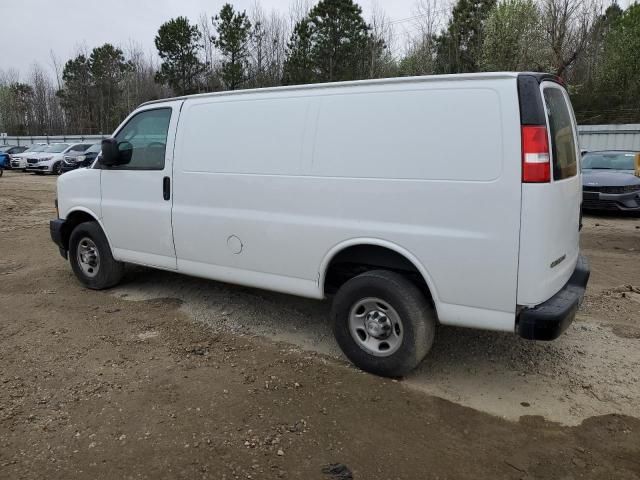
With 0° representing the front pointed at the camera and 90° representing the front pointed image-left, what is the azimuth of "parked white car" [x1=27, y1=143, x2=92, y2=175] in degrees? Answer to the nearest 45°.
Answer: approximately 45°

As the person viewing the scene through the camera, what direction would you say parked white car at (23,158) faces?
facing the viewer and to the left of the viewer

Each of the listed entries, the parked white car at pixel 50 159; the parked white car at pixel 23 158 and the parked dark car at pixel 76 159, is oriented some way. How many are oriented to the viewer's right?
0

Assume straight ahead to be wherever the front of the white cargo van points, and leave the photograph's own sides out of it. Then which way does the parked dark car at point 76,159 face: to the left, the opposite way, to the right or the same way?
to the left

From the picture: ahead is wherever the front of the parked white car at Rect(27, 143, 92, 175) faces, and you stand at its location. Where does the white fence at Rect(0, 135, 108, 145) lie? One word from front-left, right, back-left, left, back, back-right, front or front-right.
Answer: back-right

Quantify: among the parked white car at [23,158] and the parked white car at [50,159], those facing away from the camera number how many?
0

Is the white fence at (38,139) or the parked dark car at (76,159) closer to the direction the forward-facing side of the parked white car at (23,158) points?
the parked dark car

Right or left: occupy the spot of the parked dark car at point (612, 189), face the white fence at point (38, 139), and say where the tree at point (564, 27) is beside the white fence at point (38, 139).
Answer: right

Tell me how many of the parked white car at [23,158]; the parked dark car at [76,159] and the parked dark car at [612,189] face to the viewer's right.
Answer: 0

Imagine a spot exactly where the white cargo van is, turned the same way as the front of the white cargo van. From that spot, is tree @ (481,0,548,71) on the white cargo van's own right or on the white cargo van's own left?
on the white cargo van's own right

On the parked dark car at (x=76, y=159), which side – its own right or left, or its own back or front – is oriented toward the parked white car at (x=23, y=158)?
right

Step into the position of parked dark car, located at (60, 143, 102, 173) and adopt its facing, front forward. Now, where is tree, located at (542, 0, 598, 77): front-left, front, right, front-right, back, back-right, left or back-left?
left

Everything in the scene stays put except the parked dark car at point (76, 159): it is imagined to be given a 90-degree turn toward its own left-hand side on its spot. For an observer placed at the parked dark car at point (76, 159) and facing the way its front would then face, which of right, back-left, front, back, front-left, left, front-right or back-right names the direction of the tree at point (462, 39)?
front-left

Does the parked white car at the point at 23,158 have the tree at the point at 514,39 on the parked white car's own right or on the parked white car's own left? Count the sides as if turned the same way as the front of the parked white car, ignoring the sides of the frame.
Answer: on the parked white car's own left

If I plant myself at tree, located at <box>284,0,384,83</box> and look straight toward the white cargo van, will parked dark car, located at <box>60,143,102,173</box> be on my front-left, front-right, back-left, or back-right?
front-right
